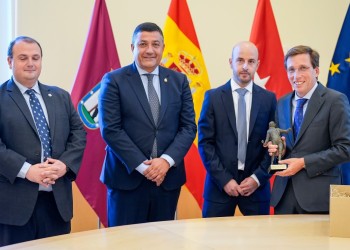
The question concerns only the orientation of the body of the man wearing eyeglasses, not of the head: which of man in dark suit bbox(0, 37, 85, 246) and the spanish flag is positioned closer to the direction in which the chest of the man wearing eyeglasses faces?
the man in dark suit

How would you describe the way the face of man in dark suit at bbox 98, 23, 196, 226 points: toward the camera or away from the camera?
toward the camera

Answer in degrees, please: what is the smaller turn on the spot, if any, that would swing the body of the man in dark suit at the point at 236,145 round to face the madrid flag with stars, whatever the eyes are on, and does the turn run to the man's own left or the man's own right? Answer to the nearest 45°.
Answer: approximately 180°

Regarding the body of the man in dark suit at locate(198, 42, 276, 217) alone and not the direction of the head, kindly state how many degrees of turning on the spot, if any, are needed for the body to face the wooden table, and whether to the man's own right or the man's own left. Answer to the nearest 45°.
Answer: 0° — they already face it

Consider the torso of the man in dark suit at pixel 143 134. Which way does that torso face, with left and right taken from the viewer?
facing the viewer

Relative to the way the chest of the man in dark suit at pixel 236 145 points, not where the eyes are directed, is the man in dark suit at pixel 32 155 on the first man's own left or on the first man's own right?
on the first man's own right

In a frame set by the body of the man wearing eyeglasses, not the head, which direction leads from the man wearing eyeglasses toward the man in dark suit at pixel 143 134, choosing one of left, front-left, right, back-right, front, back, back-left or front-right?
front-right

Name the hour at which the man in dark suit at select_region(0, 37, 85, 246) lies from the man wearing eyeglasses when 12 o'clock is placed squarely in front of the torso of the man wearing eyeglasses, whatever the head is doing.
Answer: The man in dark suit is roughly at 1 o'clock from the man wearing eyeglasses.

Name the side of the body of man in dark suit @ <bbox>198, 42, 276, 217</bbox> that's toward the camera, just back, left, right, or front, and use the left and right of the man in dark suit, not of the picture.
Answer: front

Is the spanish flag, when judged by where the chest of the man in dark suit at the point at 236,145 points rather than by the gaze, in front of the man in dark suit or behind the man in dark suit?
behind

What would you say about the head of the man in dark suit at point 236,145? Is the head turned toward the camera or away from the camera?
toward the camera

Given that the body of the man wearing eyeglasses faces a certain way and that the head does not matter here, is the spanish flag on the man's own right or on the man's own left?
on the man's own right

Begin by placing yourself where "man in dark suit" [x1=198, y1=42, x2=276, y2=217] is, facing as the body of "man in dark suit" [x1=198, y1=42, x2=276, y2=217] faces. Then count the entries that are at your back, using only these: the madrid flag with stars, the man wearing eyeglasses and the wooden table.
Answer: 1

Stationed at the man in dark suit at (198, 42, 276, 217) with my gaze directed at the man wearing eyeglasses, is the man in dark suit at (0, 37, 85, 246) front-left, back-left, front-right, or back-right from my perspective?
back-right

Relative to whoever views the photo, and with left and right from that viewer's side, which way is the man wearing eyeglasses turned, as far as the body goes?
facing the viewer and to the left of the viewer

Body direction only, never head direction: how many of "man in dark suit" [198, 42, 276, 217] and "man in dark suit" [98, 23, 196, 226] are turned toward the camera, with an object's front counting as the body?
2
